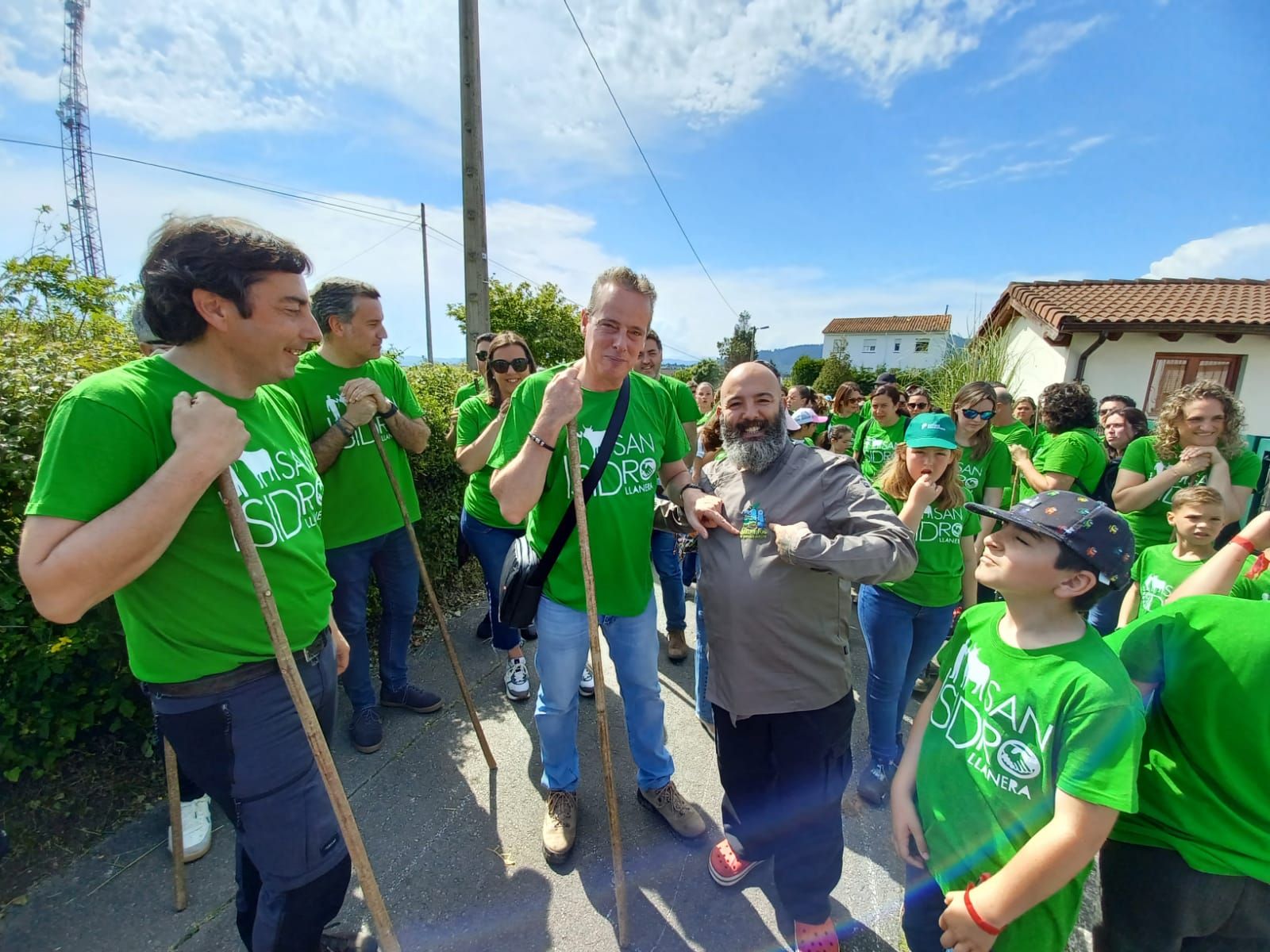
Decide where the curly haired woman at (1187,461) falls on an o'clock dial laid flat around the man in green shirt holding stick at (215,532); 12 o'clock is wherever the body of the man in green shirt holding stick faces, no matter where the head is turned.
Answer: The curly haired woman is roughly at 11 o'clock from the man in green shirt holding stick.

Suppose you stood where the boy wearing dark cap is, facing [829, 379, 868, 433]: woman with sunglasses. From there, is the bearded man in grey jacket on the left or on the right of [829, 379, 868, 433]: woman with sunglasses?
left

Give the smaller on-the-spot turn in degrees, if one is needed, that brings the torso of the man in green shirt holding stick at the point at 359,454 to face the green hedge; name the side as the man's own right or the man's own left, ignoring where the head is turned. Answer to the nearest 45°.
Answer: approximately 135° to the man's own right

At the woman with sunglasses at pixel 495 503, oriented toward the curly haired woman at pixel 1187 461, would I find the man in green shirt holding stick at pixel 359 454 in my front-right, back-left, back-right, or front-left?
back-right

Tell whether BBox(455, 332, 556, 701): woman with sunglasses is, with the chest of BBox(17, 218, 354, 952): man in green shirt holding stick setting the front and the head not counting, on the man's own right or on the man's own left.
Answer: on the man's own left

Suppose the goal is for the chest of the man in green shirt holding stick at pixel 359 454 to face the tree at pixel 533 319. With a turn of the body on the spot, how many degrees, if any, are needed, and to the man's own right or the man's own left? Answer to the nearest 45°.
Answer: approximately 135° to the man's own left

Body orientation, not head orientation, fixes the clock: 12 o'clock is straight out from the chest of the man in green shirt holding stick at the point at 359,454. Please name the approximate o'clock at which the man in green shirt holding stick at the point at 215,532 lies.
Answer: the man in green shirt holding stick at the point at 215,532 is roughly at 2 o'clock from the man in green shirt holding stick at the point at 359,454.

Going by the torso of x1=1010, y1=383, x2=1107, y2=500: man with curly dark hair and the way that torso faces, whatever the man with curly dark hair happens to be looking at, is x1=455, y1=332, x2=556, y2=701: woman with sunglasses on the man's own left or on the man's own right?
on the man's own left

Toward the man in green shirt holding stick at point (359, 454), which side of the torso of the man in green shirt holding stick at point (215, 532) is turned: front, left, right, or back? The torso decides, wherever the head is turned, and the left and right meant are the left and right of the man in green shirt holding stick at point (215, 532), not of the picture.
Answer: left

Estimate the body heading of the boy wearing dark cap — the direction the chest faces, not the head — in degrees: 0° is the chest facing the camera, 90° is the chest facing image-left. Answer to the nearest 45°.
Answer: approximately 45°
